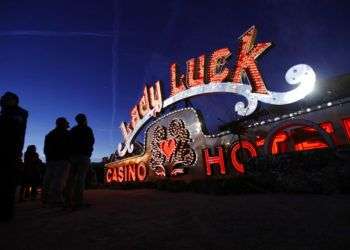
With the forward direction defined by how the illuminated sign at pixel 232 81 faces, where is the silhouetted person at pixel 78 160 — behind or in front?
in front

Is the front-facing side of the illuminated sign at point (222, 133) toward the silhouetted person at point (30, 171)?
yes

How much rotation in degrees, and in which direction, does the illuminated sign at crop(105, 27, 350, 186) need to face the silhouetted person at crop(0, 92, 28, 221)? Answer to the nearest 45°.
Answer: approximately 45° to its left

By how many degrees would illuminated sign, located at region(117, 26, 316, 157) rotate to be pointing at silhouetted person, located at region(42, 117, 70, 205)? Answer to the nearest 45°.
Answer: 0° — it already faces them

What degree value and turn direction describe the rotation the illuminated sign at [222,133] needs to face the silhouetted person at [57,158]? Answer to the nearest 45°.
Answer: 0° — it already faces them

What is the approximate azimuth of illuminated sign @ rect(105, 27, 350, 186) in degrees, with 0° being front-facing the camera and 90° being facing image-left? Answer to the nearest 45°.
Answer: approximately 45°
